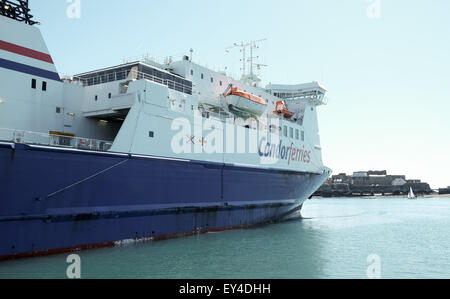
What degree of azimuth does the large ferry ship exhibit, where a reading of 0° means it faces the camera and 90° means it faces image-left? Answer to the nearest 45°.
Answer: approximately 225°
